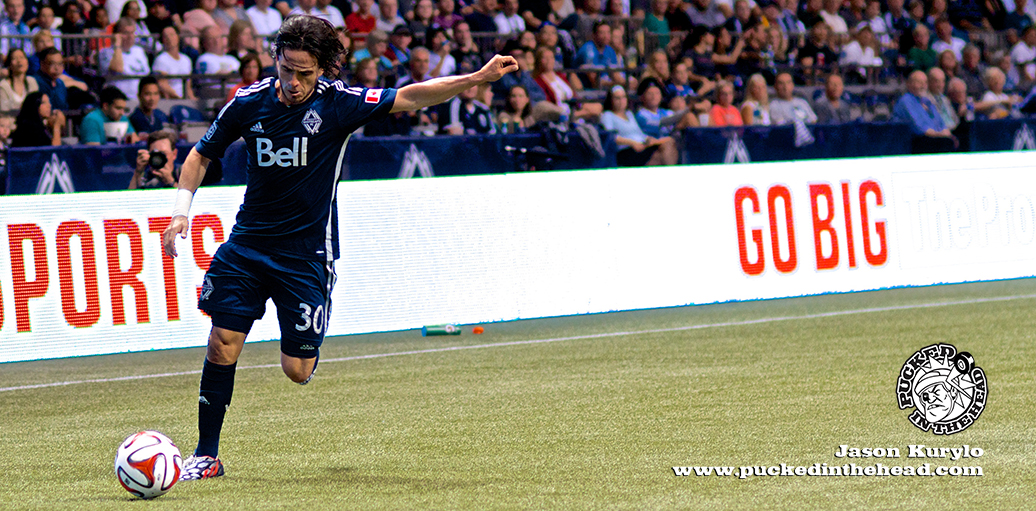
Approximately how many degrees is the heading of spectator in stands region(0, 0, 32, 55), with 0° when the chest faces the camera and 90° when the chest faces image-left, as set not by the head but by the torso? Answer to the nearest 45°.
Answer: approximately 0°

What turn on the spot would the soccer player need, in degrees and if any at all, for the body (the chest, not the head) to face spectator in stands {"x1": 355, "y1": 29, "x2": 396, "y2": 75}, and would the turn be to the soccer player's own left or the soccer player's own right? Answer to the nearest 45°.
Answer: approximately 135° to the soccer player's own right

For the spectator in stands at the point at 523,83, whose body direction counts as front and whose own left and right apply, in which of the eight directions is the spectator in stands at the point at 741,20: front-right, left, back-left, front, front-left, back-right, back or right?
back

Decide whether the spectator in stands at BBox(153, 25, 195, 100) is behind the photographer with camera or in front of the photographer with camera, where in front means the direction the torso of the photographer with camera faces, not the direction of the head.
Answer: behind

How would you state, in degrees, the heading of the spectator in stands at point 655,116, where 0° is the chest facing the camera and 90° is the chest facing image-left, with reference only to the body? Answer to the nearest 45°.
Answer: approximately 315°
